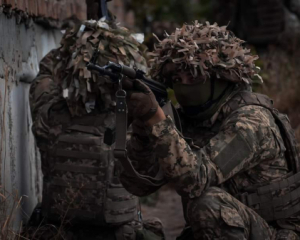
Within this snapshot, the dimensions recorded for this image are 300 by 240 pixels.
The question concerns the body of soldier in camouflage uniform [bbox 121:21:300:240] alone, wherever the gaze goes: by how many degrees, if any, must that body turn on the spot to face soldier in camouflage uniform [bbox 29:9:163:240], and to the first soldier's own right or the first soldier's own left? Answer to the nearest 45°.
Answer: approximately 90° to the first soldier's own right

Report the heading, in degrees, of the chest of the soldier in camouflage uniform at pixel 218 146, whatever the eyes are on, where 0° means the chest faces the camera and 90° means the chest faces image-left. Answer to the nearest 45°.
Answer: approximately 45°

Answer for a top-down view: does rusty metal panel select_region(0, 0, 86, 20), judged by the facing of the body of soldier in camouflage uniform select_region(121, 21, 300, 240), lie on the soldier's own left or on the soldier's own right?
on the soldier's own right

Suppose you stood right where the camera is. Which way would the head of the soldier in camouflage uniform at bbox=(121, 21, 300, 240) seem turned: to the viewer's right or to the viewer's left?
to the viewer's left

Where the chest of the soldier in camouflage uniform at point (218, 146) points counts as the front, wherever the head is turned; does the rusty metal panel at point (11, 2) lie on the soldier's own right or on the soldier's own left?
on the soldier's own right
